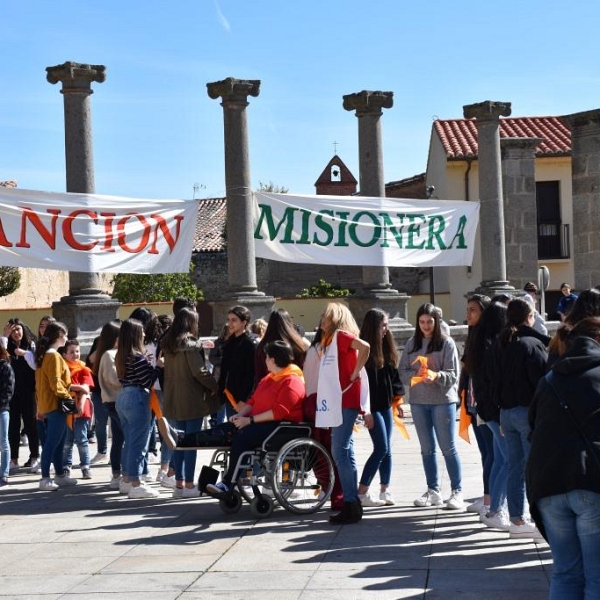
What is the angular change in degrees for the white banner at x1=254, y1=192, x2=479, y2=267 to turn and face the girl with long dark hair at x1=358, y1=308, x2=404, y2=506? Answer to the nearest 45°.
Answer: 0° — it already faces them

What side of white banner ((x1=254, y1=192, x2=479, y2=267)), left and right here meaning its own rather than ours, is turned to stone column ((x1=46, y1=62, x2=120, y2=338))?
right

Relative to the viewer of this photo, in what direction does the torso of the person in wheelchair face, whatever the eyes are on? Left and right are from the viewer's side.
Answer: facing to the left of the viewer

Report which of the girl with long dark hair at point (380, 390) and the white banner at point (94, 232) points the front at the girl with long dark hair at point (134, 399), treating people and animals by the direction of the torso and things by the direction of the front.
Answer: the white banner

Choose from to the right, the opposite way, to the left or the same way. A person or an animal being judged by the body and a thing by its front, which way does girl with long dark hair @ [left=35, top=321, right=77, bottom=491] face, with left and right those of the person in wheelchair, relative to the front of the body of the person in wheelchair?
the opposite way

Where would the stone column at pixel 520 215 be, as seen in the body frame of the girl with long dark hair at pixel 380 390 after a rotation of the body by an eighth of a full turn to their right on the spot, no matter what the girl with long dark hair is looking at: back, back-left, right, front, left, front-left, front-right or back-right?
back-left

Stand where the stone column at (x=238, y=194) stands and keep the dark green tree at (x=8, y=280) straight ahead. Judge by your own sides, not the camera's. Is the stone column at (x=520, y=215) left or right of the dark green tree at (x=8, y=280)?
right

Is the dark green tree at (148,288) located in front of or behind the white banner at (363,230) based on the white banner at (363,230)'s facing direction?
behind

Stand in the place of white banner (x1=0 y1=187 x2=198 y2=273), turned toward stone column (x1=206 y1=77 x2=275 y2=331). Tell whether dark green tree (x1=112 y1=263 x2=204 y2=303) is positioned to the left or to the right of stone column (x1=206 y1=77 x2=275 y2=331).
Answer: left
